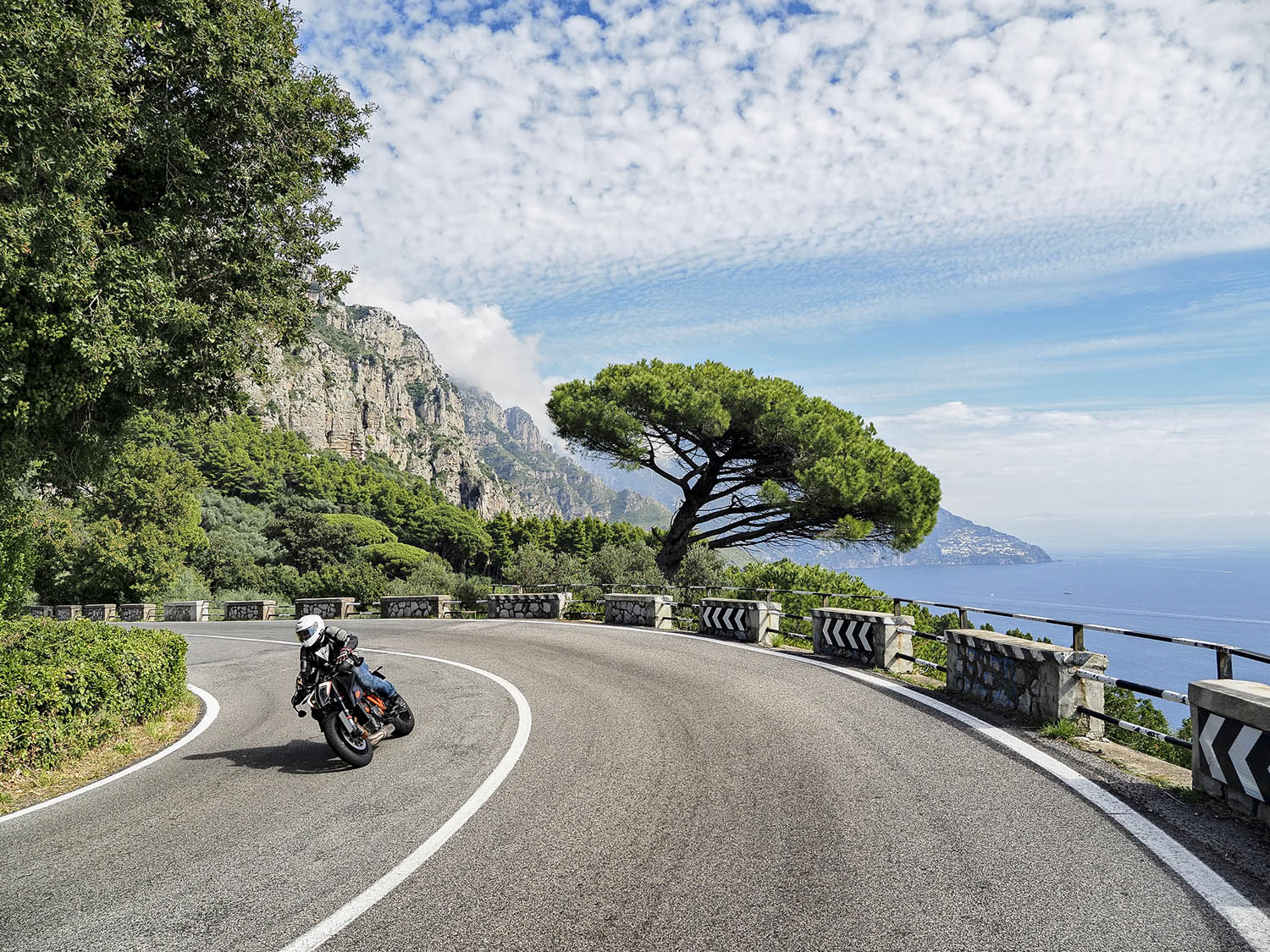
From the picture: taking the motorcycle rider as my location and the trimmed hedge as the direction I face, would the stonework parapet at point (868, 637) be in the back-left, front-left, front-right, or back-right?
back-right

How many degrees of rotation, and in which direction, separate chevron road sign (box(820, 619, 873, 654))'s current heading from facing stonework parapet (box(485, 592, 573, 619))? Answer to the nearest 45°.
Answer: approximately 90° to its right

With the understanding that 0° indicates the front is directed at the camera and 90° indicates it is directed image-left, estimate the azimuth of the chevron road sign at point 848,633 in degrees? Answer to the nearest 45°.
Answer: approximately 45°

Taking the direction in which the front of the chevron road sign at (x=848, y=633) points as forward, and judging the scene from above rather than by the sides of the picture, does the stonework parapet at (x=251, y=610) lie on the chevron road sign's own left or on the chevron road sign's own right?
on the chevron road sign's own right

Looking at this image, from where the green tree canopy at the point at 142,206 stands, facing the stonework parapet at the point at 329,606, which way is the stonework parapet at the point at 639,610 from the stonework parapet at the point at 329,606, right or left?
right

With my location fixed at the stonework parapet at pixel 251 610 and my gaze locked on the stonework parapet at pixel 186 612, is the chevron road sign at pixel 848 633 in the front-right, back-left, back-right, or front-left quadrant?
back-left

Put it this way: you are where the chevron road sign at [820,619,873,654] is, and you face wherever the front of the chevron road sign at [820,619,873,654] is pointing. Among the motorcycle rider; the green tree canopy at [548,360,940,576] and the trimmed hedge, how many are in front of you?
2

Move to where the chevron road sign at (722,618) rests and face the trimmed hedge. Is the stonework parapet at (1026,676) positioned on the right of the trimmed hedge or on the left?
left

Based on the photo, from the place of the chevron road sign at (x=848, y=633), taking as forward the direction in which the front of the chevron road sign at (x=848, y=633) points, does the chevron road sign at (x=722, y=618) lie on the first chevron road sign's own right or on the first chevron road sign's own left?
on the first chevron road sign's own right

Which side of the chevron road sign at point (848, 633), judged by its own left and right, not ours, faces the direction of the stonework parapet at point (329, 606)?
right

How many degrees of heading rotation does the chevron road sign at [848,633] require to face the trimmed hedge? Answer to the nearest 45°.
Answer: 0° — it already faces it

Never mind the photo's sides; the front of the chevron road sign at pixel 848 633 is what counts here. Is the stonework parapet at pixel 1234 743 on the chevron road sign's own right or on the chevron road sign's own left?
on the chevron road sign's own left
